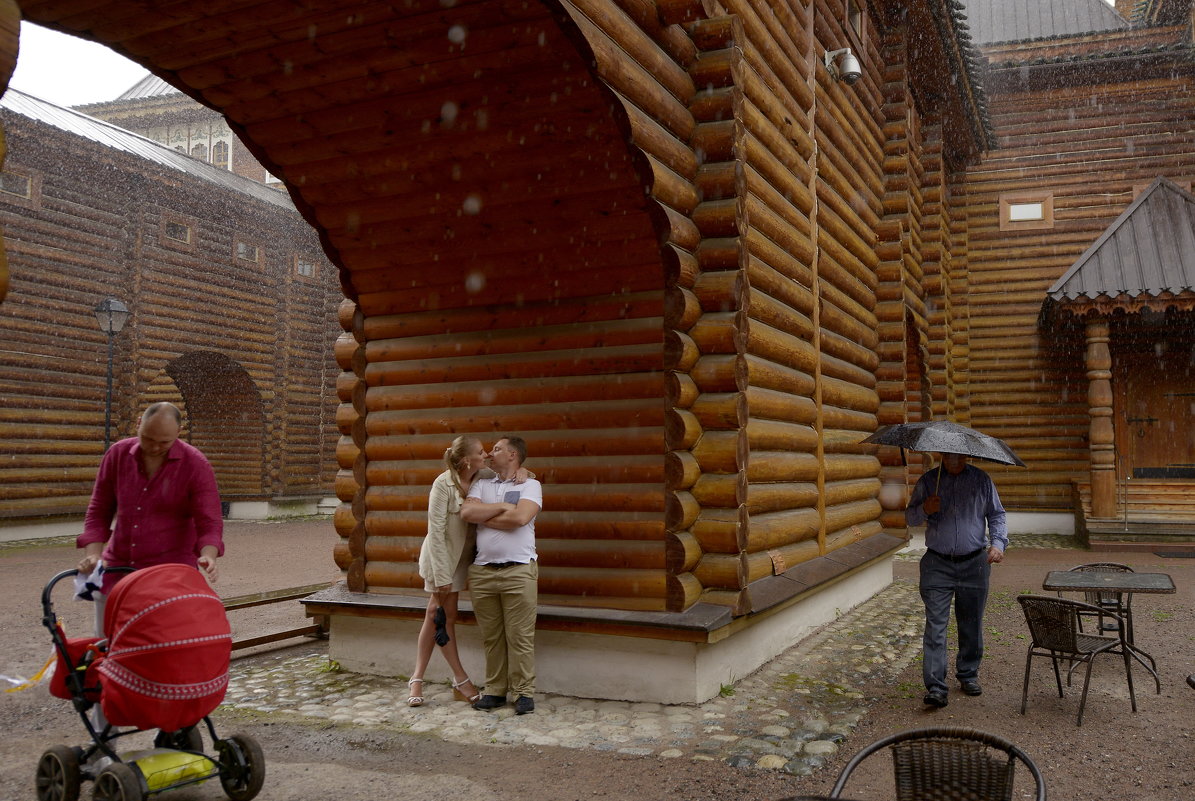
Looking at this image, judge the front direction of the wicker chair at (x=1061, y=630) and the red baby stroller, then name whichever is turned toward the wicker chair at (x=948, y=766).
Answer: the red baby stroller

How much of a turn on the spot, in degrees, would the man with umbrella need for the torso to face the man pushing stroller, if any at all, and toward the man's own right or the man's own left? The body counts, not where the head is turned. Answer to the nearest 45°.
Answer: approximately 45° to the man's own right

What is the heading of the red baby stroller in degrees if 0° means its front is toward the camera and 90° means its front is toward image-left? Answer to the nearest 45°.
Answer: approximately 315°

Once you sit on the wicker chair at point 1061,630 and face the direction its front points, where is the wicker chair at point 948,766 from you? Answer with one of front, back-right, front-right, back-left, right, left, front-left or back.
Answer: back-right

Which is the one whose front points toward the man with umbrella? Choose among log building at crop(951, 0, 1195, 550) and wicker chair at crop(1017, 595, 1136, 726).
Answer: the log building

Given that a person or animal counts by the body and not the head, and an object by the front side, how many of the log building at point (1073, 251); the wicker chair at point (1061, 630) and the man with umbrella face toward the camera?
2

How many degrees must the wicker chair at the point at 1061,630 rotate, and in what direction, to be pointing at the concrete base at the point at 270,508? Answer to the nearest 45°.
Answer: approximately 90° to its left

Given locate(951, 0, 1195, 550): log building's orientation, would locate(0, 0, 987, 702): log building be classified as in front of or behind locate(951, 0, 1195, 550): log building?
in front

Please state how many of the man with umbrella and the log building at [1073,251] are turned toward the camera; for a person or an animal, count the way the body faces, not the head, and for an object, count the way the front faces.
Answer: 2

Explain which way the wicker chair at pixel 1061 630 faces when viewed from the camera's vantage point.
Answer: facing away from the viewer and to the right of the viewer

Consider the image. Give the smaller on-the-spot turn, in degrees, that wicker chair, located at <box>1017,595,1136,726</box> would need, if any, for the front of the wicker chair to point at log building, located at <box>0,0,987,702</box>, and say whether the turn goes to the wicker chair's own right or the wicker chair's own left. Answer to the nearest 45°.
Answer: approximately 135° to the wicker chair's own left

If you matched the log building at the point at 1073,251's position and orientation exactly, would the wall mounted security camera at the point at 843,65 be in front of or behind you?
in front

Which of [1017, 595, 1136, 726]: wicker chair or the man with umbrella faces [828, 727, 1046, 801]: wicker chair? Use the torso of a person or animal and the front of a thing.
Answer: the man with umbrella

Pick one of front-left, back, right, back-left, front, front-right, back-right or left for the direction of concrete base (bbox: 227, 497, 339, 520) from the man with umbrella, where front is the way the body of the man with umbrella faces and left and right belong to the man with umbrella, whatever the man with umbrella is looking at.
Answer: back-right
